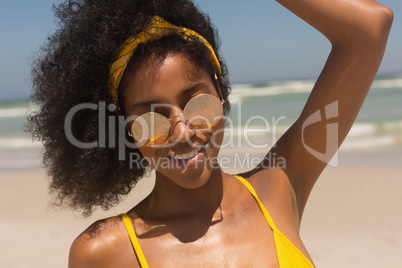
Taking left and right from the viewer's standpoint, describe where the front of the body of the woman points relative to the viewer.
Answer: facing the viewer
